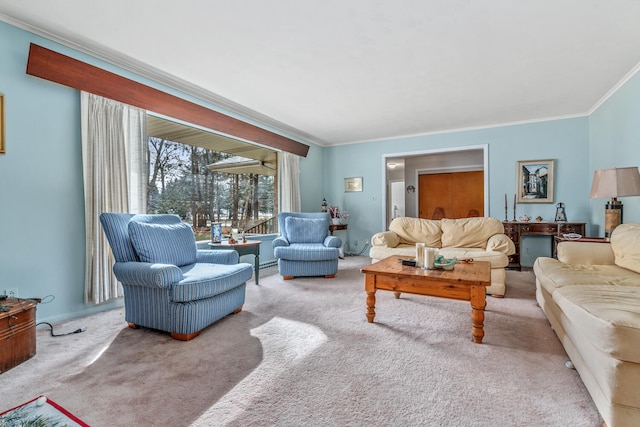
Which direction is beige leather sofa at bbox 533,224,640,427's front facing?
to the viewer's left

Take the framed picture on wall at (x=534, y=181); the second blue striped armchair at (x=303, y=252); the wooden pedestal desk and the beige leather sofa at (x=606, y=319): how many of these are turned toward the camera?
3

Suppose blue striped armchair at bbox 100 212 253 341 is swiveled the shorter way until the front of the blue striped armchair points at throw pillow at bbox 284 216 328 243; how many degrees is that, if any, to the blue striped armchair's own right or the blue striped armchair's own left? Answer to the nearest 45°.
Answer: approximately 90° to the blue striped armchair's own left

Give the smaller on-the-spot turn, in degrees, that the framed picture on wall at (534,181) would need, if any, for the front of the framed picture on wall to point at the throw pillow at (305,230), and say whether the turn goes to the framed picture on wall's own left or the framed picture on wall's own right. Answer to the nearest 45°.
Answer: approximately 45° to the framed picture on wall's own right

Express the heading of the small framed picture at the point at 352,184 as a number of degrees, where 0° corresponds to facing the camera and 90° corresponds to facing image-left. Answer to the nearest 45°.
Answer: approximately 0°

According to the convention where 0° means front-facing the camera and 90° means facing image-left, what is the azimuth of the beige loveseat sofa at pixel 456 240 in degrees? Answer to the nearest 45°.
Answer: approximately 0°

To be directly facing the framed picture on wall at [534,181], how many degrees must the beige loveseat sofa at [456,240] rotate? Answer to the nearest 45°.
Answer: approximately 135° to its left

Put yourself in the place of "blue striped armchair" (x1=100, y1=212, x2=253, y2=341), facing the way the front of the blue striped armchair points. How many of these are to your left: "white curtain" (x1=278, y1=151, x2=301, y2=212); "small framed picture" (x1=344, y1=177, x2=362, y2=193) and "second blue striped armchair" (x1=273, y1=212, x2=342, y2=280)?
3

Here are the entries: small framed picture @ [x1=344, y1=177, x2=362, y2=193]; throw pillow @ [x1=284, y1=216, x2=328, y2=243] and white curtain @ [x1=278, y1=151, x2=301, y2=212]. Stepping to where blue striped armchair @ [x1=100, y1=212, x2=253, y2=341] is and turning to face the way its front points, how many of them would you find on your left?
3
